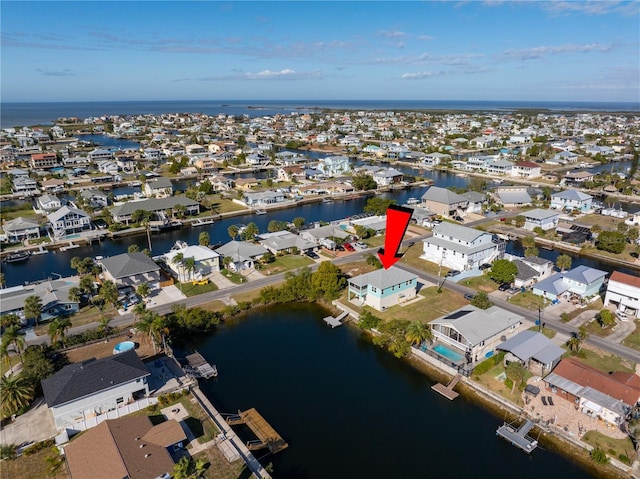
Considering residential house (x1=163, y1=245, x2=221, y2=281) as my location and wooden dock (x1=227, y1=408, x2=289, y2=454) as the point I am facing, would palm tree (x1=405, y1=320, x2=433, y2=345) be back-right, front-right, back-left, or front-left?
front-left

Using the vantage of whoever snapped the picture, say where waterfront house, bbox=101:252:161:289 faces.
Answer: facing the viewer and to the right of the viewer

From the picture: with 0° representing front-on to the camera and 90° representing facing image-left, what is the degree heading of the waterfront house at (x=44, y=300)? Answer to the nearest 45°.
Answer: approximately 315°

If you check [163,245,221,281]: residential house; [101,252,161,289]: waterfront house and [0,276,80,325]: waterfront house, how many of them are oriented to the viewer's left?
0

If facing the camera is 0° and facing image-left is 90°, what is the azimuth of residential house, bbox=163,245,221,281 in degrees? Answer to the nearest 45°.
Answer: approximately 315°

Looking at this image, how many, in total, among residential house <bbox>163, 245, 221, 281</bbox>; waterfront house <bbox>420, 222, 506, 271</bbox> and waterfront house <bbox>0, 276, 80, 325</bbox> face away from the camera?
0

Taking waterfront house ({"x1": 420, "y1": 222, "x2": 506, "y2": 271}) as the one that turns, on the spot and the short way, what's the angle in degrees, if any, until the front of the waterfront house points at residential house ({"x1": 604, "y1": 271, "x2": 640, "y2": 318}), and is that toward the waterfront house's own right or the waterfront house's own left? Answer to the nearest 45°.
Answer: approximately 90° to the waterfront house's own left

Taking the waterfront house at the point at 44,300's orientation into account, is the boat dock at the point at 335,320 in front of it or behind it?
in front

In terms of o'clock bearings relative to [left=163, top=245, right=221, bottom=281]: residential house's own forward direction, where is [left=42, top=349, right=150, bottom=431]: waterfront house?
The waterfront house is roughly at 2 o'clock from the residential house.

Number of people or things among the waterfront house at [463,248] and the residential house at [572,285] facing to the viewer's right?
0

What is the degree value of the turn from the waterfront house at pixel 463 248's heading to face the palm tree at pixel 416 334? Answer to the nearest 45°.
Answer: approximately 45° to its left
